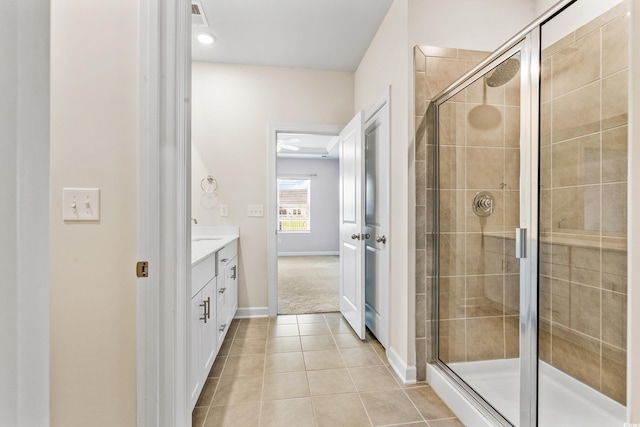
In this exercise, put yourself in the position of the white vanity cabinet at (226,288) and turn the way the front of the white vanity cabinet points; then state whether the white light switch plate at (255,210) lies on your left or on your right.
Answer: on your left

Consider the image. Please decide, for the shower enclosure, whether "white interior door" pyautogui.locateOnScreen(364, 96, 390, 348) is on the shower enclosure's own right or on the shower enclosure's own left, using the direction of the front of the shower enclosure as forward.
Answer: on the shower enclosure's own right

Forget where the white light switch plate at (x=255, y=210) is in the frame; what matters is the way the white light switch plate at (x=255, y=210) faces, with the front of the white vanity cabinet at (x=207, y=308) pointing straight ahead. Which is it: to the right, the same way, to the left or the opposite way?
to the right

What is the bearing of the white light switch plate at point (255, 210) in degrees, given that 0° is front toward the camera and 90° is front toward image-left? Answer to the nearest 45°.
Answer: approximately 0°

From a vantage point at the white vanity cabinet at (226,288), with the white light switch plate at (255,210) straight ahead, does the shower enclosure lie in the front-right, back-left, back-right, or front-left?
back-right

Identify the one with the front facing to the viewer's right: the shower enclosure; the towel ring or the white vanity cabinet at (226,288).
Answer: the white vanity cabinet

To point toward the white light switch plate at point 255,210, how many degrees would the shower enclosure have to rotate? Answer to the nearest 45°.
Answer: approximately 45° to its right

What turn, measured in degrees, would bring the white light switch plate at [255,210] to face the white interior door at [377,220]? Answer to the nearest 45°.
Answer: approximately 45° to its left

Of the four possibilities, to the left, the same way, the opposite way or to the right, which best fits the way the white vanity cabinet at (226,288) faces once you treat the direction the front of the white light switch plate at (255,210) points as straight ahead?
to the left

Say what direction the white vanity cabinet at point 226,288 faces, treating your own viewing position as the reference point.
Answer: facing to the right of the viewer

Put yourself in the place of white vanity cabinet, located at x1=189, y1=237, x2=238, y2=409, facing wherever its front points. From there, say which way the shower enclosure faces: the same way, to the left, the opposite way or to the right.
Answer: the opposite way

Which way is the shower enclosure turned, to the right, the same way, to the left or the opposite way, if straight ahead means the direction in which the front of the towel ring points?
to the right

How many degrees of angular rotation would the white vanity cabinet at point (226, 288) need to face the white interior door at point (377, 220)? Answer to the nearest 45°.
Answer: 0° — it already faces it
